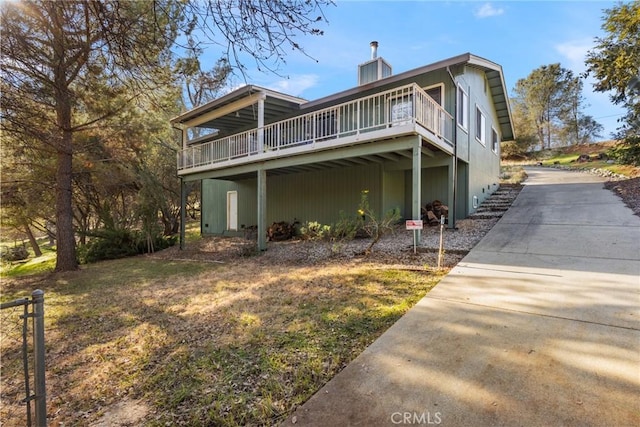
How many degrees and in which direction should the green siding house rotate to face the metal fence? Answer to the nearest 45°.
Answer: approximately 45° to its left

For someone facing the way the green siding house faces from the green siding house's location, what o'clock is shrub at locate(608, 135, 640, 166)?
The shrub is roughly at 7 o'clock from the green siding house.

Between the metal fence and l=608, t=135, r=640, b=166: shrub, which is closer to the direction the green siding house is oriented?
the metal fence

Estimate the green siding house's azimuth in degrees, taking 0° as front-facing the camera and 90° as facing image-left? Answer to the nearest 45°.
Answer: approximately 45°
